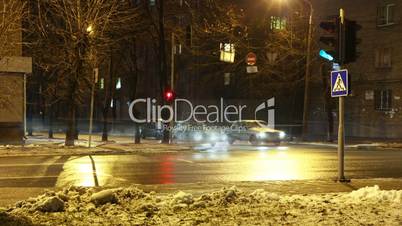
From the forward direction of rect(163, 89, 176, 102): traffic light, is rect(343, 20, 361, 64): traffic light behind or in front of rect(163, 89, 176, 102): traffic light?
in front

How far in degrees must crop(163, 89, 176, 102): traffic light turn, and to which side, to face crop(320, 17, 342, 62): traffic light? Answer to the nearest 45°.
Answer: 0° — it already faces it

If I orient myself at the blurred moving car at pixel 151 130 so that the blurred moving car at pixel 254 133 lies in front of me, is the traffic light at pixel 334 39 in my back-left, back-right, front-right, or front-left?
front-right

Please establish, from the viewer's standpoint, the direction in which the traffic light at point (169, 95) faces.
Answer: facing the viewer

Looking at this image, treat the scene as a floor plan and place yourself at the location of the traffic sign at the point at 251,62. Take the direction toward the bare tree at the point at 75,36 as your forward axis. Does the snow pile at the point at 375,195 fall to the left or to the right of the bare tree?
left

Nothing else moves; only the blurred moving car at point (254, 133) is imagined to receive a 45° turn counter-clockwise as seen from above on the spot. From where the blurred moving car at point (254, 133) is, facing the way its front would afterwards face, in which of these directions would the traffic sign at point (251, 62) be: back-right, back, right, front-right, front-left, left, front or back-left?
left

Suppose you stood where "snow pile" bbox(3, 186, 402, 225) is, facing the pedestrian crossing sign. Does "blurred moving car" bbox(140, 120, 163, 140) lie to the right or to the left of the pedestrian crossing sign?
left

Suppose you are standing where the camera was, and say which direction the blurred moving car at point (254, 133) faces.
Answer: facing the viewer and to the right of the viewer

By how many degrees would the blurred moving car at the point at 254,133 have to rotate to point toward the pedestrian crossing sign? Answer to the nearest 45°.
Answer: approximately 45° to its right
